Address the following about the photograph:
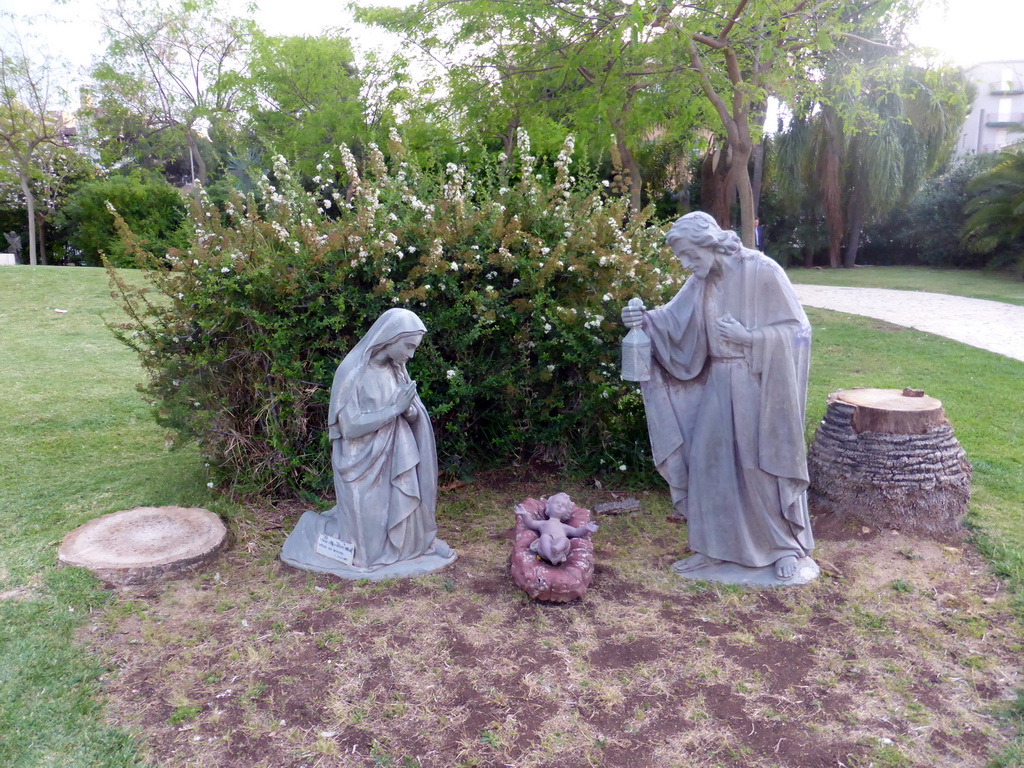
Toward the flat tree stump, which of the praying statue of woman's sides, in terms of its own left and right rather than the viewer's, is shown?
back

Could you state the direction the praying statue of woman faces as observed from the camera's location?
facing the viewer and to the right of the viewer

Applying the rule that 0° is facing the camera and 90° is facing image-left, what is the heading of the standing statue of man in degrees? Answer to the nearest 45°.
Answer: approximately 45°

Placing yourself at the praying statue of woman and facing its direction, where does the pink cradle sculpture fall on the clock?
The pink cradle sculpture is roughly at 11 o'clock from the praying statue of woman.

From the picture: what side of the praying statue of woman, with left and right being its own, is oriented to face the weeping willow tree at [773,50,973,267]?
left

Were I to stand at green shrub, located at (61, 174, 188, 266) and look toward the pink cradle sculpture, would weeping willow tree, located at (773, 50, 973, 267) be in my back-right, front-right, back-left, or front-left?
front-left

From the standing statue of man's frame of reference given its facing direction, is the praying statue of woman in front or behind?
in front

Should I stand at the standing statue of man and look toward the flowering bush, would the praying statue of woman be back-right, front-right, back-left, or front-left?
front-left

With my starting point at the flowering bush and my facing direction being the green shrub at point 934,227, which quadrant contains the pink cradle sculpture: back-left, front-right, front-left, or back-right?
back-right

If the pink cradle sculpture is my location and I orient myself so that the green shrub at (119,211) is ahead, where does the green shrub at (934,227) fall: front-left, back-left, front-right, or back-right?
front-right

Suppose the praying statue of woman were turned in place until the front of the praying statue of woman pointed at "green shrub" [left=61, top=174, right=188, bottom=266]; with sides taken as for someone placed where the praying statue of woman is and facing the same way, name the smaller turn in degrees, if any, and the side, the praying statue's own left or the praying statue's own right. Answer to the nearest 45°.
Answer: approximately 135° to the praying statue's own left

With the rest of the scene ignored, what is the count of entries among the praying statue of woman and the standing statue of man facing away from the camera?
0

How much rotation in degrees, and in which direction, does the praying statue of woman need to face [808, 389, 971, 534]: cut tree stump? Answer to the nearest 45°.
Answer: approximately 45° to its left
